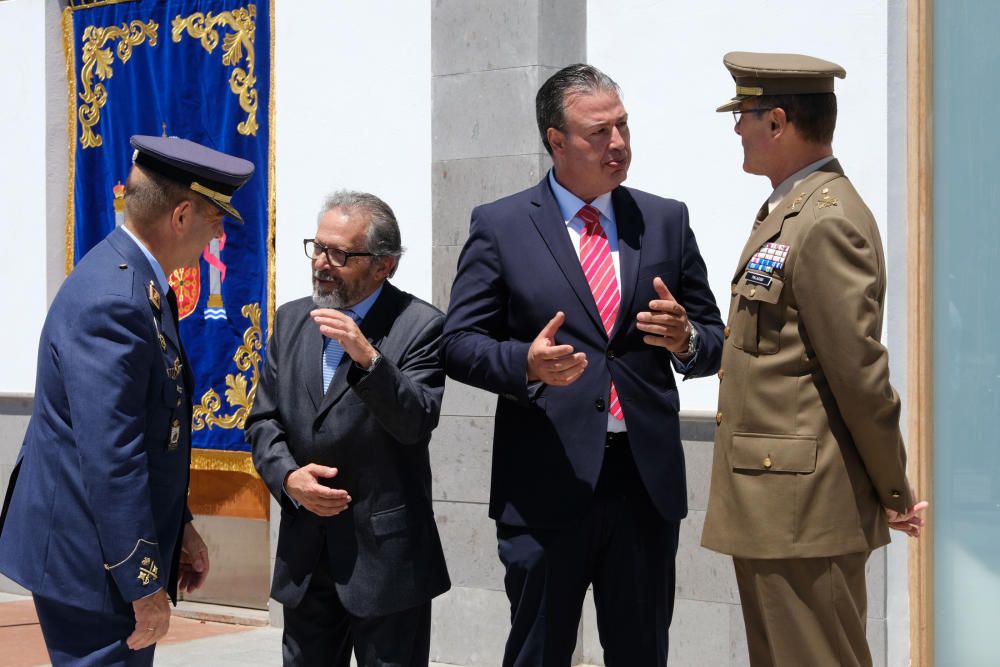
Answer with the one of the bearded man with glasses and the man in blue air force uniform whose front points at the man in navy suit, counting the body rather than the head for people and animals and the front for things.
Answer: the man in blue air force uniform

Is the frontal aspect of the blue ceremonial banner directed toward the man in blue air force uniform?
yes

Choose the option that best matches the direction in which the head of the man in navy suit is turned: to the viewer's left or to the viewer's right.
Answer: to the viewer's right

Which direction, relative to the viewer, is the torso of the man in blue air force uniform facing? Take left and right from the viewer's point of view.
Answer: facing to the right of the viewer

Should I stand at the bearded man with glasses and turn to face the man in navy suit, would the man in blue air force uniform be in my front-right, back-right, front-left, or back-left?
back-right

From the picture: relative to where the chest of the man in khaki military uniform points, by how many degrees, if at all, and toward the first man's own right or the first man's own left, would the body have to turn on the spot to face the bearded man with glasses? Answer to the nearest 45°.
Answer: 0° — they already face them

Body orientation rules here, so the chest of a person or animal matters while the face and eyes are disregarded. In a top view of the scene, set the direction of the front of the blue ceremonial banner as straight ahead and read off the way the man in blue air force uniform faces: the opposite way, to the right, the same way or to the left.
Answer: to the left

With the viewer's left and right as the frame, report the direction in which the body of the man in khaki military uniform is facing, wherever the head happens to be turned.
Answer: facing to the left of the viewer

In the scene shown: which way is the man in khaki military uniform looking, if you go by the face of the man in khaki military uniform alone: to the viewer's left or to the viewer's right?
to the viewer's left

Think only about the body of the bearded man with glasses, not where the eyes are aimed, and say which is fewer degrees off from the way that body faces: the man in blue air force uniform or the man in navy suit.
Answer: the man in blue air force uniform
